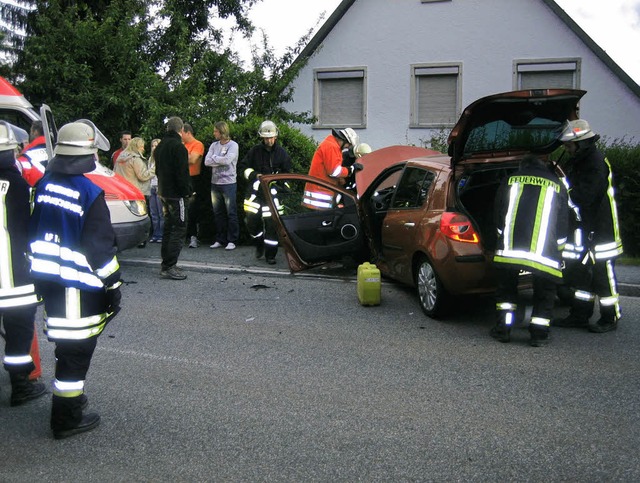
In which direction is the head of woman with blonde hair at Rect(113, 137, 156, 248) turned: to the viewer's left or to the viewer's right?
to the viewer's right

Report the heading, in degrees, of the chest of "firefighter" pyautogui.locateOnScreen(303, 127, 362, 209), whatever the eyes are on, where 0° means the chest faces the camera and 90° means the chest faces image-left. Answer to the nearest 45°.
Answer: approximately 270°

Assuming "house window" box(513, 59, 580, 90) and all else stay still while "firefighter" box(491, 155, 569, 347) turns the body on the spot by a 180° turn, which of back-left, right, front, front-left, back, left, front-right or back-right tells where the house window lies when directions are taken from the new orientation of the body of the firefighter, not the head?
back

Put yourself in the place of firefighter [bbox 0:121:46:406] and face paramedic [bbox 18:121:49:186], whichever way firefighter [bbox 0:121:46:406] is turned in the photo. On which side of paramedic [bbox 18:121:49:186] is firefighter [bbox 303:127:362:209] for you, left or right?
right

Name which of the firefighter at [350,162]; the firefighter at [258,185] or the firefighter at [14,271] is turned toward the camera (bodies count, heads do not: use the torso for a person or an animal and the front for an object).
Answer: the firefighter at [258,185]

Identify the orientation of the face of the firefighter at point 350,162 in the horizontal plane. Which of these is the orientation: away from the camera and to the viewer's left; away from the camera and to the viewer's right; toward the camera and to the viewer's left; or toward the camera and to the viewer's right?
away from the camera and to the viewer's right

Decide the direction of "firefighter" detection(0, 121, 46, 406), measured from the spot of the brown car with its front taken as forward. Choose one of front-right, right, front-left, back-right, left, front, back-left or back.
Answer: left

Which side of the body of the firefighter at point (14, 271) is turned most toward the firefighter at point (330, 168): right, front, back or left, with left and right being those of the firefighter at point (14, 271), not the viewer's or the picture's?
front

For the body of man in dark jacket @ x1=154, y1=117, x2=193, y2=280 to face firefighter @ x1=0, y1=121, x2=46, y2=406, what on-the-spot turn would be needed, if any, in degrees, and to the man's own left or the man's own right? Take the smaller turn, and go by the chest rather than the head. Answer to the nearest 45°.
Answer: approximately 135° to the man's own right

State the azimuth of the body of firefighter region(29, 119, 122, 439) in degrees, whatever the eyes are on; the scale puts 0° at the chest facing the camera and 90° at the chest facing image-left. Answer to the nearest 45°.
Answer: approximately 225°

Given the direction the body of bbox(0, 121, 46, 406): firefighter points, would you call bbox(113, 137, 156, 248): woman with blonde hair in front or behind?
in front

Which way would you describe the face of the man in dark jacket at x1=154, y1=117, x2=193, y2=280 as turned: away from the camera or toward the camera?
away from the camera

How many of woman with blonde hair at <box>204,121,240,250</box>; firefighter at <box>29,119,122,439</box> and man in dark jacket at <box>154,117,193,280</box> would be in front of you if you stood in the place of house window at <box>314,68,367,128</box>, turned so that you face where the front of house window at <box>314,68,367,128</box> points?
3

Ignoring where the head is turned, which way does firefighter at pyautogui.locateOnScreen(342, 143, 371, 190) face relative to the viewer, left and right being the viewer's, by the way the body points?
facing to the right of the viewer

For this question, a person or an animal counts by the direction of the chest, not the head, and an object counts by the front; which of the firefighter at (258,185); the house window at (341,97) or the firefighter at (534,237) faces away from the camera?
the firefighter at (534,237)

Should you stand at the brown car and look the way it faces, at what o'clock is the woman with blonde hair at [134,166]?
The woman with blonde hair is roughly at 12 o'clock from the brown car.

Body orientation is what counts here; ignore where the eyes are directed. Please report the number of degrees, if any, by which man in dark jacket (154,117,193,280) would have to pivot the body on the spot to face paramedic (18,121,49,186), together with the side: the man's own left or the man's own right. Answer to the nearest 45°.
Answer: approximately 180°
